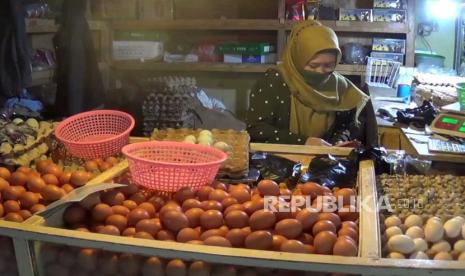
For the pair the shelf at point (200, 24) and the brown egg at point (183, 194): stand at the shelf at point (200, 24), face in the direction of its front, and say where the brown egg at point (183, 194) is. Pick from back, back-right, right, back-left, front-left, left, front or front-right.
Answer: front

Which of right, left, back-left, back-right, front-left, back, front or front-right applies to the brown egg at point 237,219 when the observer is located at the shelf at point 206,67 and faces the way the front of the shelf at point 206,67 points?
front

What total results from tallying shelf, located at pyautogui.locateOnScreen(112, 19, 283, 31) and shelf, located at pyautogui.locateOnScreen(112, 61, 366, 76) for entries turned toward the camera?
2

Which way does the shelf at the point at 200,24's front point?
toward the camera

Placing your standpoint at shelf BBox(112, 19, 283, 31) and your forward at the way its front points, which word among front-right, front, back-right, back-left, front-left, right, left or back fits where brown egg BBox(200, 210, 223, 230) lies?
front

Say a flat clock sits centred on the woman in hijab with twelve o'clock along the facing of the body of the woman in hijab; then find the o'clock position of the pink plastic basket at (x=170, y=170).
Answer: The pink plastic basket is roughly at 2 o'clock from the woman in hijab.

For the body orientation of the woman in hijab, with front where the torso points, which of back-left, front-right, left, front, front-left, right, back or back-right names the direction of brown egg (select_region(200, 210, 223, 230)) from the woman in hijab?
front-right

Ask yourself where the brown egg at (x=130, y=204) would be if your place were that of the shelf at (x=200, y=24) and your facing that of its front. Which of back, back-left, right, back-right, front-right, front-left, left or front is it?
front

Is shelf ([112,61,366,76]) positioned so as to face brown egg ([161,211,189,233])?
yes

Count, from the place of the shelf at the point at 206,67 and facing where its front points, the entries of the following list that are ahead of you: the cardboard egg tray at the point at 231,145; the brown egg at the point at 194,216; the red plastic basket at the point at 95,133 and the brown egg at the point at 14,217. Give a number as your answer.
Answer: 4

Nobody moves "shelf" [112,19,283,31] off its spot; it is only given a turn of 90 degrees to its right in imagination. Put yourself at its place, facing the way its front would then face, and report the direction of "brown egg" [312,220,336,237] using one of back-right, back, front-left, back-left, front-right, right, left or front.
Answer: left

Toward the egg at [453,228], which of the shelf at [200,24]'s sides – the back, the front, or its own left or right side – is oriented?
front

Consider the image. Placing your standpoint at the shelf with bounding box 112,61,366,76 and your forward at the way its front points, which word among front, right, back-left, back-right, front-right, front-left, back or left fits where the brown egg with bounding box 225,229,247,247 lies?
front

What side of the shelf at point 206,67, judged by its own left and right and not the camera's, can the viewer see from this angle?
front

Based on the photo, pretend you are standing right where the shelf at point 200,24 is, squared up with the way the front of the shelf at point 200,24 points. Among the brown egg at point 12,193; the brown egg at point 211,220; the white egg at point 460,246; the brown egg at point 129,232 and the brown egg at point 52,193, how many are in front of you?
5

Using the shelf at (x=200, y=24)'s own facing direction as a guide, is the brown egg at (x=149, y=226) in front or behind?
in front

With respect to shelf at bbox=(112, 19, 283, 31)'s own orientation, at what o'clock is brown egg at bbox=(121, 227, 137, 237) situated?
The brown egg is roughly at 12 o'clock from the shelf.

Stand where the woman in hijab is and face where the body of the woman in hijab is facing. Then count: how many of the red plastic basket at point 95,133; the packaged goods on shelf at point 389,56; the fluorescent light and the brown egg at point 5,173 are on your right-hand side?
2

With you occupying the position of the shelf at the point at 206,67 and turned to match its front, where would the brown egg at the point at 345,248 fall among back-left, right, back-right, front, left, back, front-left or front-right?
front
